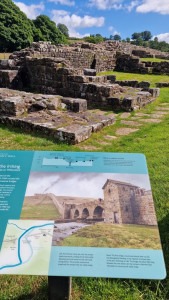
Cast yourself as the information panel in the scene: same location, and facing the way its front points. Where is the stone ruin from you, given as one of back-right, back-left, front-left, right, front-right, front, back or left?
back

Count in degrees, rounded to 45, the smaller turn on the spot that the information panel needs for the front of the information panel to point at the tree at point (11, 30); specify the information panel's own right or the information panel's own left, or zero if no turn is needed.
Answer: approximately 180°

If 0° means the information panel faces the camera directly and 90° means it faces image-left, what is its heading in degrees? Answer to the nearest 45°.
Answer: approximately 0°
